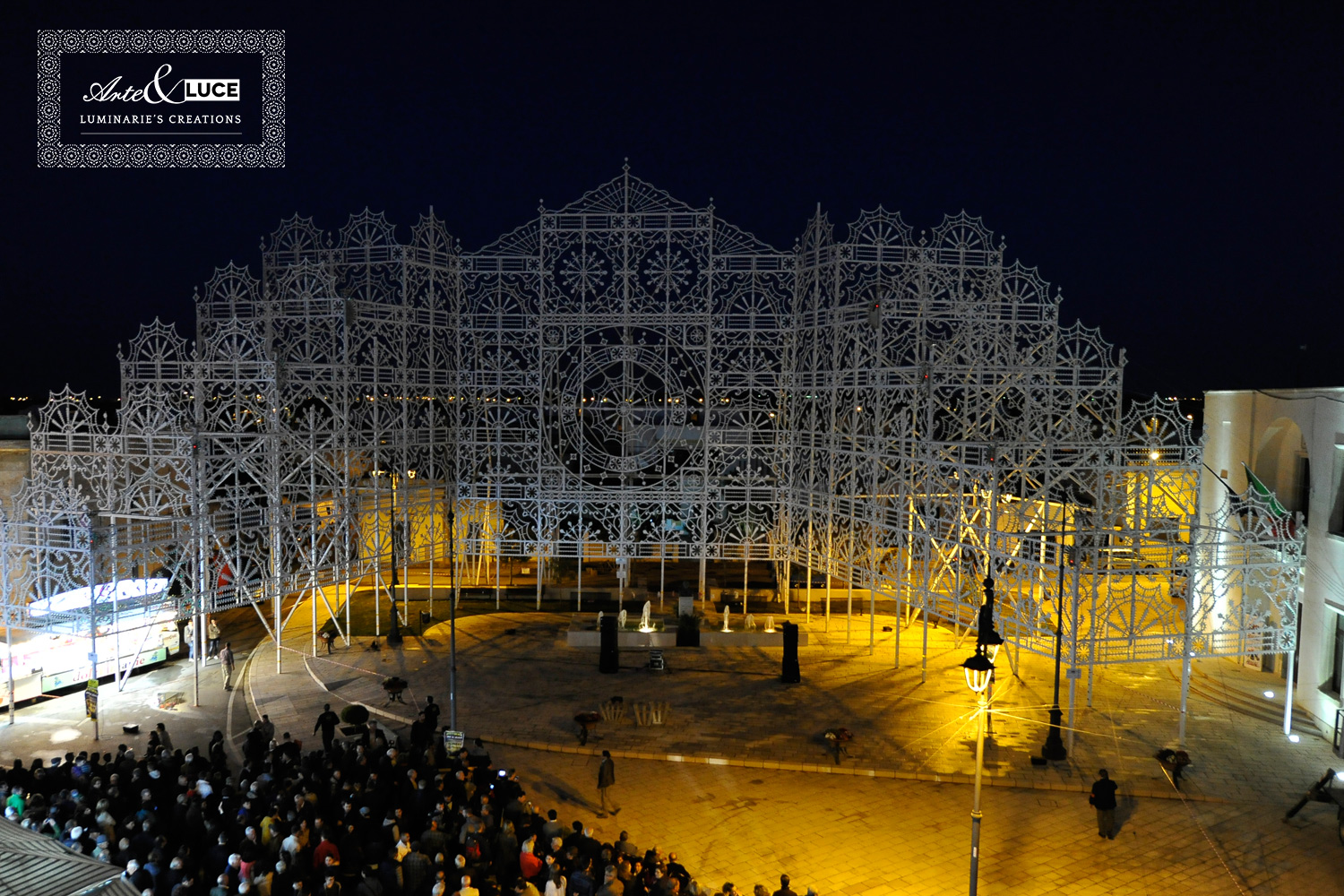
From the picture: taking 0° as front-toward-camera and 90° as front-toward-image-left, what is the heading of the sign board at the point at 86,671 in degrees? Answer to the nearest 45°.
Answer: approximately 315°

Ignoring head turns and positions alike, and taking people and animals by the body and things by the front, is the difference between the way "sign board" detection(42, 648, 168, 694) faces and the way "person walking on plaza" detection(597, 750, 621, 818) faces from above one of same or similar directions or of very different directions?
very different directions

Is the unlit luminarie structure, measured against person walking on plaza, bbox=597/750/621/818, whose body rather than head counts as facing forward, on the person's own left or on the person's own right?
on the person's own right

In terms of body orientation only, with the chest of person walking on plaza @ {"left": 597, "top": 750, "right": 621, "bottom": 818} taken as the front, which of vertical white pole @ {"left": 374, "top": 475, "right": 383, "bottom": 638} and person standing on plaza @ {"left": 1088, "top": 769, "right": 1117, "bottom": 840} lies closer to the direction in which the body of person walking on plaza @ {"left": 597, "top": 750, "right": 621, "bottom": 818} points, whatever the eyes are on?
the vertical white pole

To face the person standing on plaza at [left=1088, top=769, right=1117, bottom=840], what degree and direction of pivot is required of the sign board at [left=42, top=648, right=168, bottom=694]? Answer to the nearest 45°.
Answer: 0° — it already faces them
